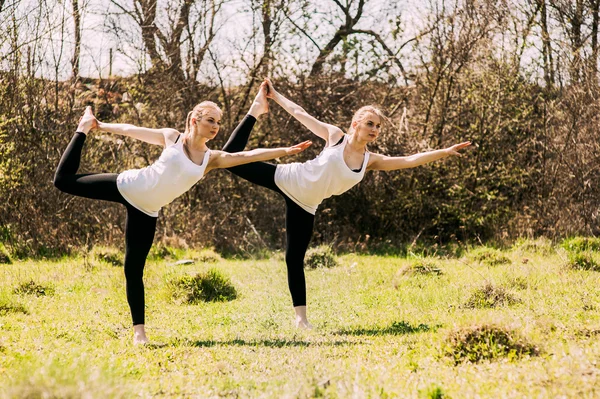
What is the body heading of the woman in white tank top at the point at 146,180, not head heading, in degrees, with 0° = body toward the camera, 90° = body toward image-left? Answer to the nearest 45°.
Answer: approximately 315°

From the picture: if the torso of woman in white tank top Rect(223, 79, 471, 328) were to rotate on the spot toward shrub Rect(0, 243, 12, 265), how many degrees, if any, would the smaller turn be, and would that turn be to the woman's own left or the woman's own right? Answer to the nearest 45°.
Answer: approximately 180°

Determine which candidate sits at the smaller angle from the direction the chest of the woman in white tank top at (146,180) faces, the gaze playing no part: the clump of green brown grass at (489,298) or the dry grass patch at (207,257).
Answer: the clump of green brown grass

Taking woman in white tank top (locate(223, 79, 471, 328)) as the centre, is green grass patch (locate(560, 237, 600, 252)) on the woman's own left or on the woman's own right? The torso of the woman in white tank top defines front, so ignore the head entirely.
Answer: on the woman's own left

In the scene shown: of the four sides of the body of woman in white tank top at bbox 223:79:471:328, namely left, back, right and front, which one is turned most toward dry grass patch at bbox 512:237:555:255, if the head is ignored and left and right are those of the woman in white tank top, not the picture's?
left

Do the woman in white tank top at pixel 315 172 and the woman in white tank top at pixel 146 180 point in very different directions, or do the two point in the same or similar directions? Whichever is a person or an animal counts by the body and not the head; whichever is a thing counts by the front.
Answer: same or similar directions

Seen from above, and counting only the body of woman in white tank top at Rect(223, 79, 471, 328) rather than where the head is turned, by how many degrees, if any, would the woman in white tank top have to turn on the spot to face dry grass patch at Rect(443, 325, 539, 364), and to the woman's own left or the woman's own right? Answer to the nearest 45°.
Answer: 0° — they already face it

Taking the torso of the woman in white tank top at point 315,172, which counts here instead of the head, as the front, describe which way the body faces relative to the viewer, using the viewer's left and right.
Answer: facing the viewer and to the right of the viewer

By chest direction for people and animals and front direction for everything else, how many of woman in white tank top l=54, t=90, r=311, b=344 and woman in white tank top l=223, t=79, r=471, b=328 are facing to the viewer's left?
0

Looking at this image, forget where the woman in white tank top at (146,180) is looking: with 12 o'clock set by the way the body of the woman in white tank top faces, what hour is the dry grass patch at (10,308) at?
The dry grass patch is roughly at 6 o'clock from the woman in white tank top.

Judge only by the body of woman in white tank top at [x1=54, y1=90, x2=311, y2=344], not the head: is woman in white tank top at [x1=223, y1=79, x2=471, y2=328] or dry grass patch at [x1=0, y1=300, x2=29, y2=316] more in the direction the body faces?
the woman in white tank top

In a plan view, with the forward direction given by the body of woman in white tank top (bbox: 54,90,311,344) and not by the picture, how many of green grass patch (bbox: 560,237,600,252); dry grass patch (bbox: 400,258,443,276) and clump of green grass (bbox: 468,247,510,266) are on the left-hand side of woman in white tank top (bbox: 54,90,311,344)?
3

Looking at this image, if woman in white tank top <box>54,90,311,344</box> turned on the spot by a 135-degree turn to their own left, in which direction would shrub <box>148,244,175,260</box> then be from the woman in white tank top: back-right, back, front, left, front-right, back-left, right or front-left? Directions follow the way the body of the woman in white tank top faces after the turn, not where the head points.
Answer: front
